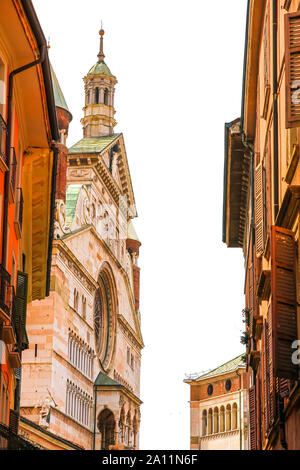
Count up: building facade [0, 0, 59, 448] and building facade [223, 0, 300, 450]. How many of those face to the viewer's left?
1

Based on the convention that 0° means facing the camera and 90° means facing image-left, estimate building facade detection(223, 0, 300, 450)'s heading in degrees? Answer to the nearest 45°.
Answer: approximately 90°

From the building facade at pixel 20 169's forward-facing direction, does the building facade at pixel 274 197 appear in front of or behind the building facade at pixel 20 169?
in front

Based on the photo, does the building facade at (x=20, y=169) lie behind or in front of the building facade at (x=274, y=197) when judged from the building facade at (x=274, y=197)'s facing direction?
in front

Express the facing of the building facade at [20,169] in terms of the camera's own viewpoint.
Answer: facing to the right of the viewer

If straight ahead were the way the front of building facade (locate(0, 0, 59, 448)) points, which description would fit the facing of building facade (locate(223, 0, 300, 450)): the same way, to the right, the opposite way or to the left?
the opposite way
